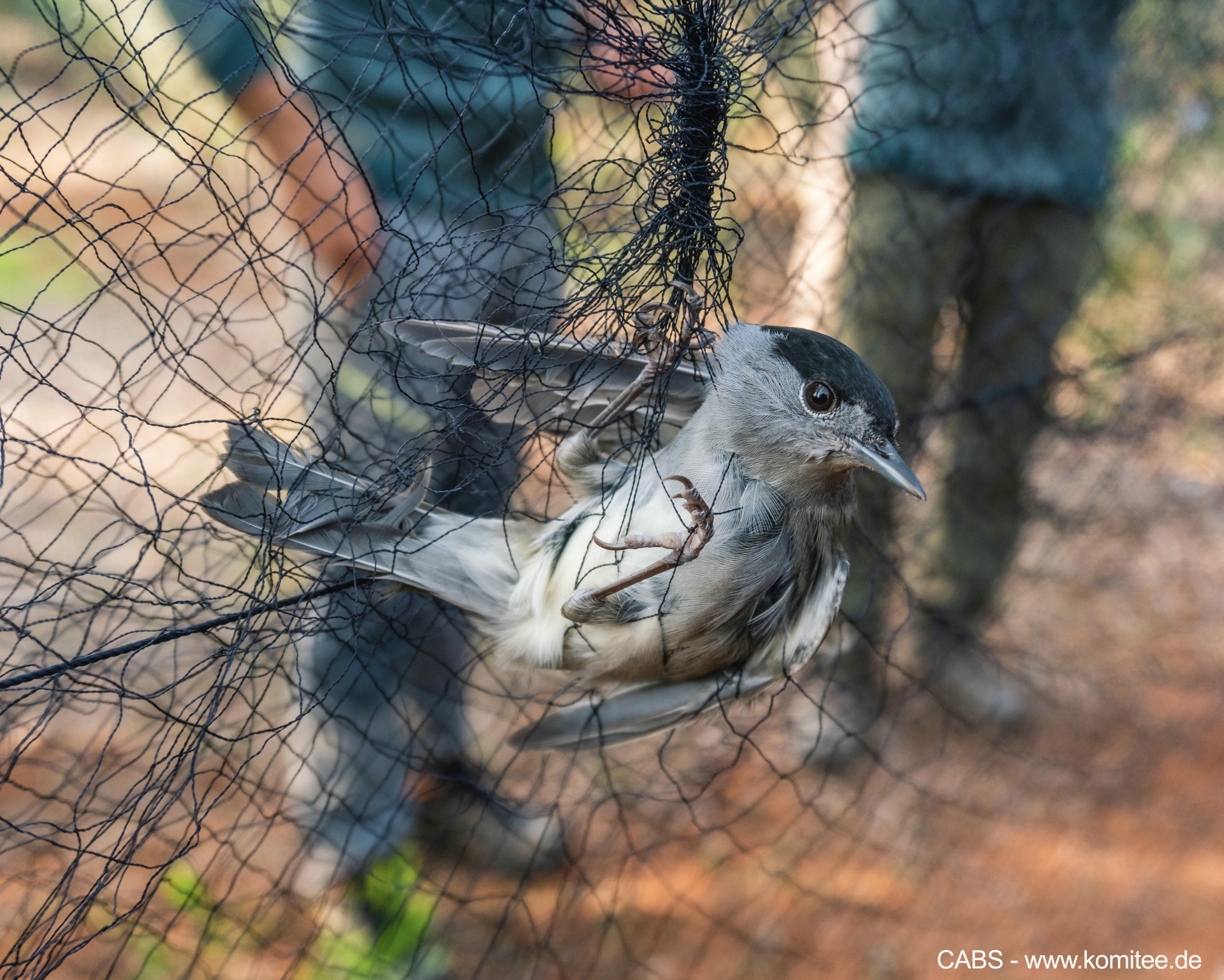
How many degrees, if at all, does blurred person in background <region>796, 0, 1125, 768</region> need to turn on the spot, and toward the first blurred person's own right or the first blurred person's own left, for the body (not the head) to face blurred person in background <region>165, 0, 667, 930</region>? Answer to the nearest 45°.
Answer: approximately 45° to the first blurred person's own right

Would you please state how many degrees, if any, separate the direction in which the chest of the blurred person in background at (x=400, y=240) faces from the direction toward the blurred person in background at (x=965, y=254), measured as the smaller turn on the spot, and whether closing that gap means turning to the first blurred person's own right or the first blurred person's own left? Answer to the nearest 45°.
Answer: approximately 45° to the first blurred person's own left
